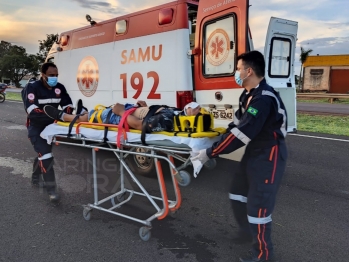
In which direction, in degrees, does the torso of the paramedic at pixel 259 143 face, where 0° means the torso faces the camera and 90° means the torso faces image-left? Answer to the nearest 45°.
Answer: approximately 90°

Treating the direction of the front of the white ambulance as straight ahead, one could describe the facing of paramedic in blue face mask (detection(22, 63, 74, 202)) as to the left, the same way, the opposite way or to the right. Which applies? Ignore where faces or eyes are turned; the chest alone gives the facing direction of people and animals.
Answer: the opposite way

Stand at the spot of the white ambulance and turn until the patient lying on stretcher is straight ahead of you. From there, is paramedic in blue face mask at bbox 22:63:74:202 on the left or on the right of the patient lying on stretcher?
right

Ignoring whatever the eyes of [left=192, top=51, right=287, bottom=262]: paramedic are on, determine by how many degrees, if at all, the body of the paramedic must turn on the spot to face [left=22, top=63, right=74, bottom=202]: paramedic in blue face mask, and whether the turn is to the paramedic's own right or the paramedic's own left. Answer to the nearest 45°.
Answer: approximately 45° to the paramedic's own right

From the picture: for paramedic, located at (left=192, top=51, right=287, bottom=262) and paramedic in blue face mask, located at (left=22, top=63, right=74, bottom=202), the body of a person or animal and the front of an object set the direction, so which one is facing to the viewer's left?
the paramedic

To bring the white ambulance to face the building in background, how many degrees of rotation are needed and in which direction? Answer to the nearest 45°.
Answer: approximately 90° to its right

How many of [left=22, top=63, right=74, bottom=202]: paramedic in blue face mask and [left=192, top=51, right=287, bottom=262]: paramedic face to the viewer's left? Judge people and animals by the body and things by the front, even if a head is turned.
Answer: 1

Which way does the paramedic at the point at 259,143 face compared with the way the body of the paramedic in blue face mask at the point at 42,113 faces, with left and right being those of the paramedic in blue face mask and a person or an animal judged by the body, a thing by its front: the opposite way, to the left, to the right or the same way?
the opposite way

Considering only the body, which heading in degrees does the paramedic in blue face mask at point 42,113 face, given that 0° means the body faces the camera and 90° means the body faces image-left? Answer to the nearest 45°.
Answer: approximately 315°

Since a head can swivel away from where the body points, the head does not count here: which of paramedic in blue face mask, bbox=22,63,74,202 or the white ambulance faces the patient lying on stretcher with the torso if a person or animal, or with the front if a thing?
the paramedic in blue face mask
